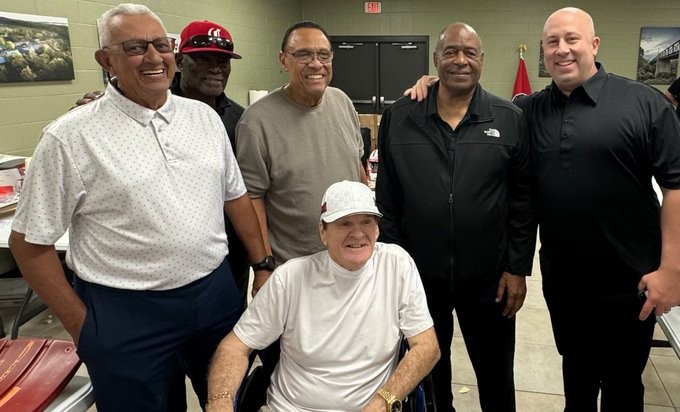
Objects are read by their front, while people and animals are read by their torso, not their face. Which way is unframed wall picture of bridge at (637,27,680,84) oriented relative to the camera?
toward the camera

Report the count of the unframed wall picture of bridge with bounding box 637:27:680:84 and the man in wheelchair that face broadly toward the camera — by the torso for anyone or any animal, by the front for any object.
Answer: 2

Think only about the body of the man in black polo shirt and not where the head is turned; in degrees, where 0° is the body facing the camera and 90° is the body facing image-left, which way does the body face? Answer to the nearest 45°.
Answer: approximately 45°

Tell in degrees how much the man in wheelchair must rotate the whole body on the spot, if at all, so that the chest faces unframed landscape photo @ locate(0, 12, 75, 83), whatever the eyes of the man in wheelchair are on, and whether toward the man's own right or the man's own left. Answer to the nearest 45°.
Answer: approximately 135° to the man's own right

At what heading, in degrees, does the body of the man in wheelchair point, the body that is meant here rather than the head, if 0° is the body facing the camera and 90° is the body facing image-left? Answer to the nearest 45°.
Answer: approximately 0°

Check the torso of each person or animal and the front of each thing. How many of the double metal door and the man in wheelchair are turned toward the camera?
2

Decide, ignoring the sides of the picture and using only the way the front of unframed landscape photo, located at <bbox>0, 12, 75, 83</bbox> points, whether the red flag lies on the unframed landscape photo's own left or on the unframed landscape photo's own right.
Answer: on the unframed landscape photo's own left

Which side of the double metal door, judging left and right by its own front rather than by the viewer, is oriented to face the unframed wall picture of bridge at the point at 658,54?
left

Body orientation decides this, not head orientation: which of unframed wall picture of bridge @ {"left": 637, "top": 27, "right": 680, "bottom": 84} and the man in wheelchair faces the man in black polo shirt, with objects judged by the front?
the unframed wall picture of bridge

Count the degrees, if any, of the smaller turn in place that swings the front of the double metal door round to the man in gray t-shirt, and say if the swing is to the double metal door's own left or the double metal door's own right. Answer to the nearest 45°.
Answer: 0° — it already faces them

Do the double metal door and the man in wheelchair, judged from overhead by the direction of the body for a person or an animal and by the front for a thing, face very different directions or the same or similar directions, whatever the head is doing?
same or similar directions
